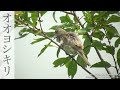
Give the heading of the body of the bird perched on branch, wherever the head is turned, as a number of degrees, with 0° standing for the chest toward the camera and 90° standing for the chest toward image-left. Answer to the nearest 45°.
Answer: approximately 90°
